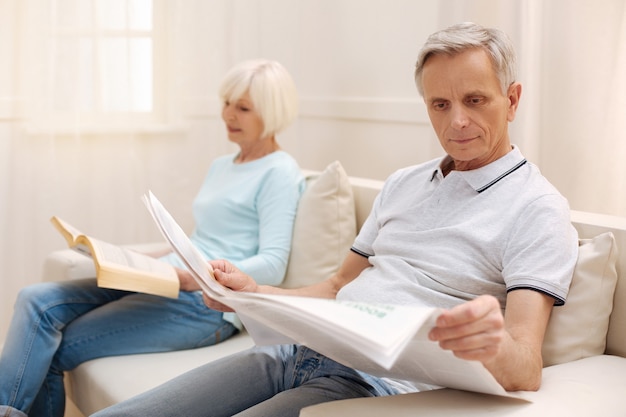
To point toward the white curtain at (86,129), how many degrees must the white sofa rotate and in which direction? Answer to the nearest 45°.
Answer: approximately 90° to its right

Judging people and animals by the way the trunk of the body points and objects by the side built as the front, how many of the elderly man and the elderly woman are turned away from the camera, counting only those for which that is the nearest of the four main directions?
0

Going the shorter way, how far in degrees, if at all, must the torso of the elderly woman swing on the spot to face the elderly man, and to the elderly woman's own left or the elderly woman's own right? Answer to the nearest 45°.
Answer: approximately 90° to the elderly woman's own left

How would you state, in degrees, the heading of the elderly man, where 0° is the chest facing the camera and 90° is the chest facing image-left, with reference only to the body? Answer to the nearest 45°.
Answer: approximately 45°

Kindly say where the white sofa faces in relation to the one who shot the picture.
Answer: facing the viewer and to the left of the viewer

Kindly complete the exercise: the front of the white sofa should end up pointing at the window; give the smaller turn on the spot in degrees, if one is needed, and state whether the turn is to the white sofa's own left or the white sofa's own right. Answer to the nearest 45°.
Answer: approximately 90° to the white sofa's own right

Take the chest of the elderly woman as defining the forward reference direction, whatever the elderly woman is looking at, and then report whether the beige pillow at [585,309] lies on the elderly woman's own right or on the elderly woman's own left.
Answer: on the elderly woman's own left
